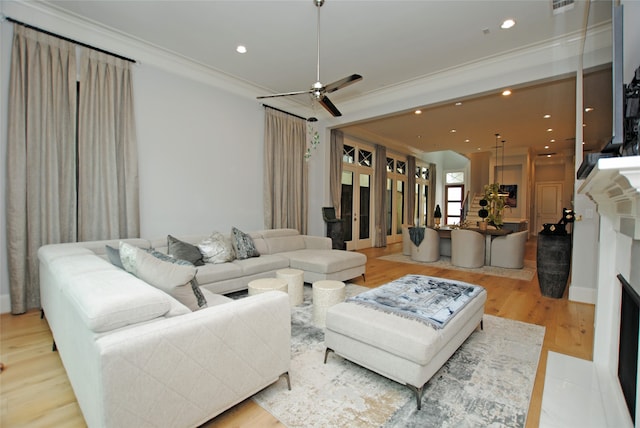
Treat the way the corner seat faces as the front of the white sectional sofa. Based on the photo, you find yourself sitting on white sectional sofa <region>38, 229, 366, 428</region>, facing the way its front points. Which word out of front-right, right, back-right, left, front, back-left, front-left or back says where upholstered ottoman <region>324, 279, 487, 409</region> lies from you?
front-left

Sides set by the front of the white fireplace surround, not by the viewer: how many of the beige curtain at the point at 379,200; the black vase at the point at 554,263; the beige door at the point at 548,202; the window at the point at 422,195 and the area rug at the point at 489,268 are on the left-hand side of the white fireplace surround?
0

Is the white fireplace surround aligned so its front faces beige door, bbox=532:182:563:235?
no

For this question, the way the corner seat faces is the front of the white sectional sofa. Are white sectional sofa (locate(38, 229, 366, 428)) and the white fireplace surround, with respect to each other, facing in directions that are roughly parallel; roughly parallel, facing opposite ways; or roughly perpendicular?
roughly parallel, facing opposite ways

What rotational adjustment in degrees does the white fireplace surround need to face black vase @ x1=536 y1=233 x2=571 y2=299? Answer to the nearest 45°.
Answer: approximately 90° to its right

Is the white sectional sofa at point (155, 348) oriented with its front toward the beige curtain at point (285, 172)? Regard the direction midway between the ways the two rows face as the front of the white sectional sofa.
no

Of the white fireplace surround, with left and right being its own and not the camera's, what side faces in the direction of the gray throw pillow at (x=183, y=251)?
front

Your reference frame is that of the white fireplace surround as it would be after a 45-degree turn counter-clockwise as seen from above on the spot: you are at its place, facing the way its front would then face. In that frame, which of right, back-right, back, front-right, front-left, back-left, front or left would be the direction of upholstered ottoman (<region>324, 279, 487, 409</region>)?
front

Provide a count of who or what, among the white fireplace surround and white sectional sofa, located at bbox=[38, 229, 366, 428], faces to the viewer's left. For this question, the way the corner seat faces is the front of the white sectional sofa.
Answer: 1

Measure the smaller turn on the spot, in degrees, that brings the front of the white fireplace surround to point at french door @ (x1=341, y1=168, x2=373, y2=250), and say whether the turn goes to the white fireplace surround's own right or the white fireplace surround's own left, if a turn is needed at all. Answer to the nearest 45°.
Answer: approximately 45° to the white fireplace surround's own right

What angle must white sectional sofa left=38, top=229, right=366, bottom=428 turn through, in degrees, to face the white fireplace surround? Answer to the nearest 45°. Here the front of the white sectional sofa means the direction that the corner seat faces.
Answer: approximately 45° to its left

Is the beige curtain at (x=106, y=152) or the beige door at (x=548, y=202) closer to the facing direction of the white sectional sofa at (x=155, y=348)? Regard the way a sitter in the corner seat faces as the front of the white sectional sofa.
the beige door

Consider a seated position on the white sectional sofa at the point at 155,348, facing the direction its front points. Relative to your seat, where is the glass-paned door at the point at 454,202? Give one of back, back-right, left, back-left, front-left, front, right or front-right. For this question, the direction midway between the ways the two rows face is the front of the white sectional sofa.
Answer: left

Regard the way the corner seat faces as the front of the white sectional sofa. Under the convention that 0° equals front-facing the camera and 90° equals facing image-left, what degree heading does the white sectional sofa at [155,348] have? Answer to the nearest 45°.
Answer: approximately 315°

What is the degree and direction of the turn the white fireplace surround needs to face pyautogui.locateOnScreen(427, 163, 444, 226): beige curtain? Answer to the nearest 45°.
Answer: approximately 45° to its right

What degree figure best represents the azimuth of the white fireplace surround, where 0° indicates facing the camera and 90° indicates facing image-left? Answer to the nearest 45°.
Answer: approximately 90°

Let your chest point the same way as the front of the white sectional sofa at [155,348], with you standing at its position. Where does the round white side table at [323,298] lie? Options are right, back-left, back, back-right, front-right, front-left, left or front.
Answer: left
